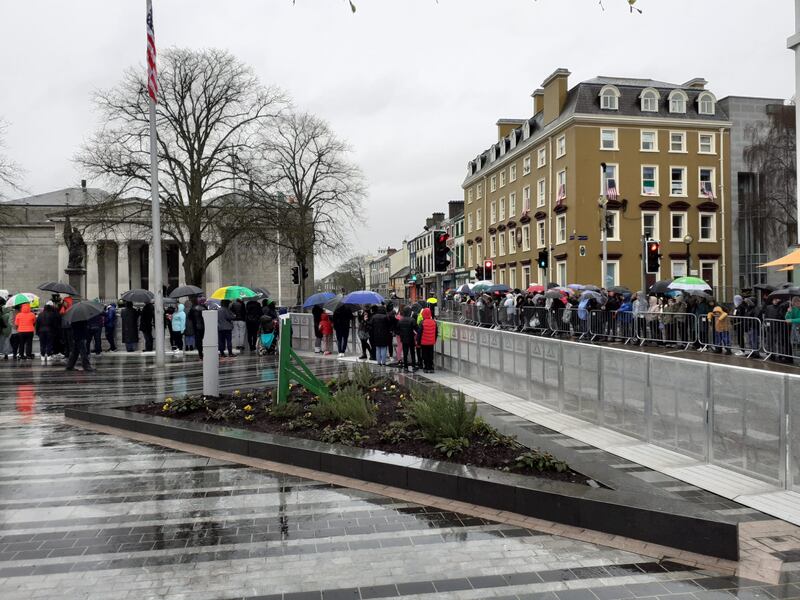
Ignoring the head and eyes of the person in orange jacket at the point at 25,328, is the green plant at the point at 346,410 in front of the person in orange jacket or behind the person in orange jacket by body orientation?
behind

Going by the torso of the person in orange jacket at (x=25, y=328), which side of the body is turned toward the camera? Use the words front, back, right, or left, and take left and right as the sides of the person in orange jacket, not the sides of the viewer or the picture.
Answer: back

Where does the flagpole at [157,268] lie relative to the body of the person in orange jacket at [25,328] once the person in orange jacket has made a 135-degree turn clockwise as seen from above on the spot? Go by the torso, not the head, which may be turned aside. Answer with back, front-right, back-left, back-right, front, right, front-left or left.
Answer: front

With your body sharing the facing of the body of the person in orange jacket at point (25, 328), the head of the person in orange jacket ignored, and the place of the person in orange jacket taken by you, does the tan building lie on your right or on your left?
on your right

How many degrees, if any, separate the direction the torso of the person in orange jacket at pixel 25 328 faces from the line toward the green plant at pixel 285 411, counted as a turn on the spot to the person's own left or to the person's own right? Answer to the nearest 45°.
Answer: approximately 180°

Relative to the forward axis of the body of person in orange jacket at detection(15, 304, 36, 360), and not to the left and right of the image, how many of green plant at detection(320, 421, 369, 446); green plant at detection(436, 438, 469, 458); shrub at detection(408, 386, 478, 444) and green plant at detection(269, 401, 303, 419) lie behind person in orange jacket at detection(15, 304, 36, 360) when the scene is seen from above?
4

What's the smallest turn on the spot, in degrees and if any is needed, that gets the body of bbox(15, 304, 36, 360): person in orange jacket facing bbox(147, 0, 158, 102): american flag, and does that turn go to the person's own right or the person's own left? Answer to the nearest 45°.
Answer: approximately 135° to the person's own right

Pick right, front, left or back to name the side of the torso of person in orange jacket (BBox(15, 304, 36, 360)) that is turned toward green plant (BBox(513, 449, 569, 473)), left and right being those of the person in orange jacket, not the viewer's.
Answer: back

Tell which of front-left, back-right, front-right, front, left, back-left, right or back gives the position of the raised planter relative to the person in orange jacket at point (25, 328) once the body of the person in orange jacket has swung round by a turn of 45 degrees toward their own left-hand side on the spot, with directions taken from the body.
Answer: back-left
